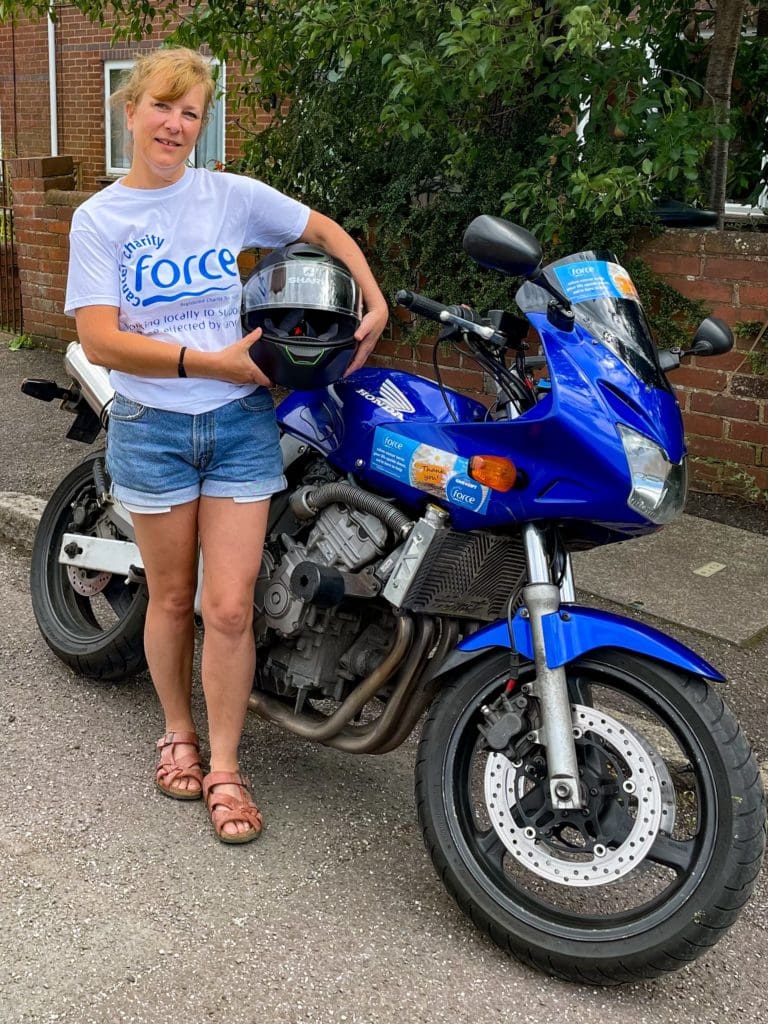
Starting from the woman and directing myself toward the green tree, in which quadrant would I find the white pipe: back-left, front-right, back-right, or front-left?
front-left

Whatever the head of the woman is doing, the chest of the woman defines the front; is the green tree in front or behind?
behind

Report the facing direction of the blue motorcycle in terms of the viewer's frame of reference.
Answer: facing the viewer and to the right of the viewer

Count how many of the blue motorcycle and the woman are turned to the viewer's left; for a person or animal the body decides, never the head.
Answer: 0

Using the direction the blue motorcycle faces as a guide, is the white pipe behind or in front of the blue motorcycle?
behind

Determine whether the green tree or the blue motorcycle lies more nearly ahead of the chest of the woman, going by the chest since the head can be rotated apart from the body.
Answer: the blue motorcycle

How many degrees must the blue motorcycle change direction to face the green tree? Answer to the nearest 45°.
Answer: approximately 135° to its left

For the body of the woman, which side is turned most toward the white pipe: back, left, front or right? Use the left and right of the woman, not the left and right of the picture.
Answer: back

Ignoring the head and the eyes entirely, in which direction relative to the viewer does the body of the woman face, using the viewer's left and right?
facing the viewer
